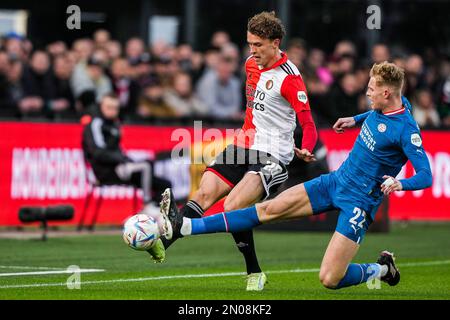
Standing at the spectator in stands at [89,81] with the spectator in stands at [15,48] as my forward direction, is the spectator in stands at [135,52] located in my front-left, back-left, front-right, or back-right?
back-right

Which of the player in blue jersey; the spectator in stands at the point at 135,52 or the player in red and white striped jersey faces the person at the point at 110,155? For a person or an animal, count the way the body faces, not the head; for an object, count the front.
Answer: the spectator in stands at the point at 135,52

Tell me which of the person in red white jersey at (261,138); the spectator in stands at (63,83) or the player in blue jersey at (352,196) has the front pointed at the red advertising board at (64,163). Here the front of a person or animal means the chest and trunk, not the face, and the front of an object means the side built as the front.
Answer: the spectator in stands

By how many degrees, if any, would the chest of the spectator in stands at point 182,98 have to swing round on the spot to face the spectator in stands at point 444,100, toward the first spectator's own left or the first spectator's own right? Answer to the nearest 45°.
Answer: approximately 90° to the first spectator's own left

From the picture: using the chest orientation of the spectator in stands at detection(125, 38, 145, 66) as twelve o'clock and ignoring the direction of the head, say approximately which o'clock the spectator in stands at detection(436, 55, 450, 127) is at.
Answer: the spectator in stands at detection(436, 55, 450, 127) is roughly at 9 o'clock from the spectator in stands at detection(125, 38, 145, 66).

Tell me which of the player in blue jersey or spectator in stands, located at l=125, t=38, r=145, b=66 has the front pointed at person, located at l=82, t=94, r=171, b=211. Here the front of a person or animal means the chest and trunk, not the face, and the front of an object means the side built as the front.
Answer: spectator in stands, located at l=125, t=38, r=145, b=66

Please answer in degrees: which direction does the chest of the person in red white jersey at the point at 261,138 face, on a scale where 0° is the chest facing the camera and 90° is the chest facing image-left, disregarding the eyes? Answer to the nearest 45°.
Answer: approximately 45°

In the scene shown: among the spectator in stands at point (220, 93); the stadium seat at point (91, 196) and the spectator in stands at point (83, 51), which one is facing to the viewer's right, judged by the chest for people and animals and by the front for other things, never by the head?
the stadium seat

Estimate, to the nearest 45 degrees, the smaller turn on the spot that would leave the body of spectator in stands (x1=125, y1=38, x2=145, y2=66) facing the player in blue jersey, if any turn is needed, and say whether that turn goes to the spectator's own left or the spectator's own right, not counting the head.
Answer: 0° — they already face them
